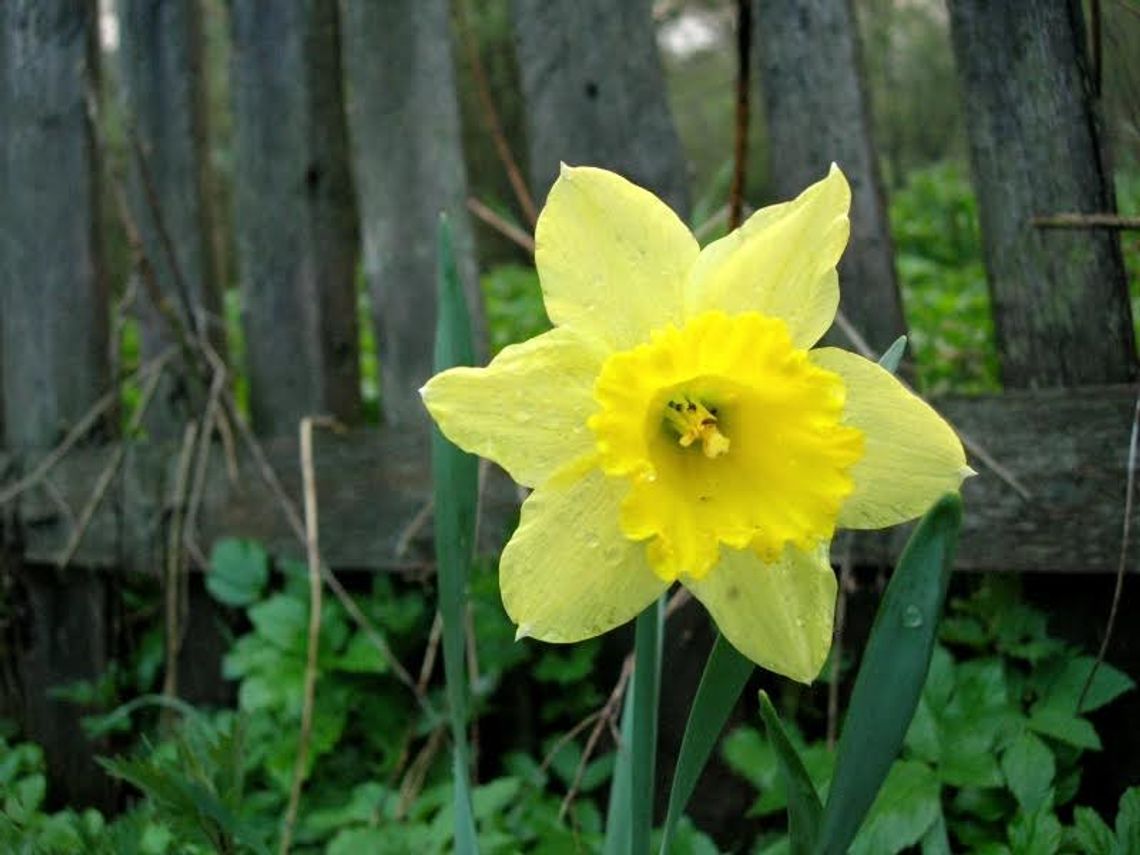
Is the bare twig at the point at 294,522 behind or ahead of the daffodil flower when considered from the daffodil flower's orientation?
behind

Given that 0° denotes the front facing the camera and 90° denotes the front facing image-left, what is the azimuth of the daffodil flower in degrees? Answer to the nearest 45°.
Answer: approximately 0°
